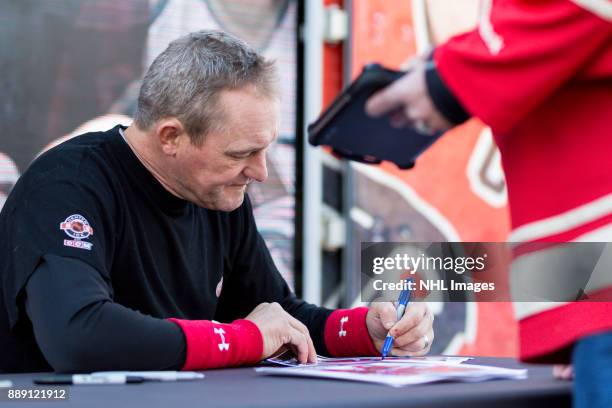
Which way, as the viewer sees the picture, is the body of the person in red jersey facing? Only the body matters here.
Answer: to the viewer's left
